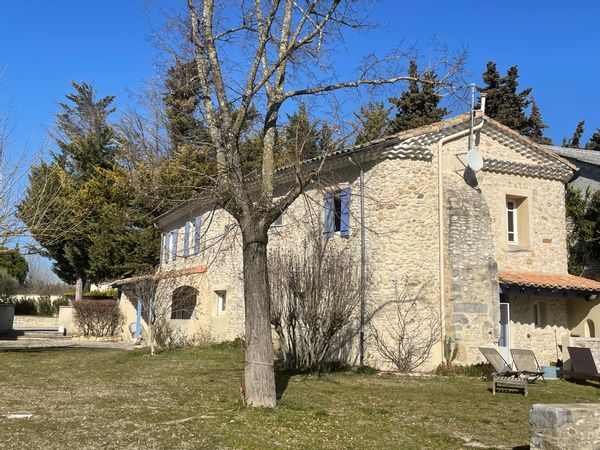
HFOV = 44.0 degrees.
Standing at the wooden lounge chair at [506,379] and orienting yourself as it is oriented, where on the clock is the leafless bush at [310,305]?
The leafless bush is roughly at 5 o'clock from the wooden lounge chair.

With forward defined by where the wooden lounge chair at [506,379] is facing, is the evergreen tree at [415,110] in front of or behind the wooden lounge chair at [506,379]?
behind

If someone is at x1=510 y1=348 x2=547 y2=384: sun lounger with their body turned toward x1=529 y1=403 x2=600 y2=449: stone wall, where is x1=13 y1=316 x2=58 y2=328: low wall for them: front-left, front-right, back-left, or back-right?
back-right

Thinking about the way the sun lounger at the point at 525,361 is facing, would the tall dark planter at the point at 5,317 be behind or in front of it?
behind

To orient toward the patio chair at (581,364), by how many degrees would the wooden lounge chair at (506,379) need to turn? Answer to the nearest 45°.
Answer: approximately 90° to its left

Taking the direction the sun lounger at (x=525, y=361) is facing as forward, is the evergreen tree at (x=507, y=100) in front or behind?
behind

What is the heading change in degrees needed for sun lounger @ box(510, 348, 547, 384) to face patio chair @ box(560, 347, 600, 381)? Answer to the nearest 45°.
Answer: approximately 90° to its left

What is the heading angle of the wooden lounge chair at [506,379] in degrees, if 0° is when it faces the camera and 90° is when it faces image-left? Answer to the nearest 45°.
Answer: approximately 315°

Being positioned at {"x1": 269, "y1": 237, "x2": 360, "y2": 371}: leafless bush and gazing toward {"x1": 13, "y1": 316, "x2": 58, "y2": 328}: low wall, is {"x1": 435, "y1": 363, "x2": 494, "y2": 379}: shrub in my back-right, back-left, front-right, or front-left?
back-right

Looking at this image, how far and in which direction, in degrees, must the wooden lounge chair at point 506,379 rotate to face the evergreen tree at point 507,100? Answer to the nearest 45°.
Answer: approximately 135° to its left

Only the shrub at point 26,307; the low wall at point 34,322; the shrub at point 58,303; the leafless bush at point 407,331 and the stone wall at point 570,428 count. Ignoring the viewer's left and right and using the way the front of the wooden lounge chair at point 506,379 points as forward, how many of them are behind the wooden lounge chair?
4

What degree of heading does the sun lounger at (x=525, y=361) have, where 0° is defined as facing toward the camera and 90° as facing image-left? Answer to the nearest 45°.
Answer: approximately 315°

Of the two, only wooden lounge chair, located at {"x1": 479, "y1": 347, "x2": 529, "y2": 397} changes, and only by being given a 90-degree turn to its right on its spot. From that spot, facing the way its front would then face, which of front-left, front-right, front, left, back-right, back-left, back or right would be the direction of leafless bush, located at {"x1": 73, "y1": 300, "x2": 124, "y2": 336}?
right
